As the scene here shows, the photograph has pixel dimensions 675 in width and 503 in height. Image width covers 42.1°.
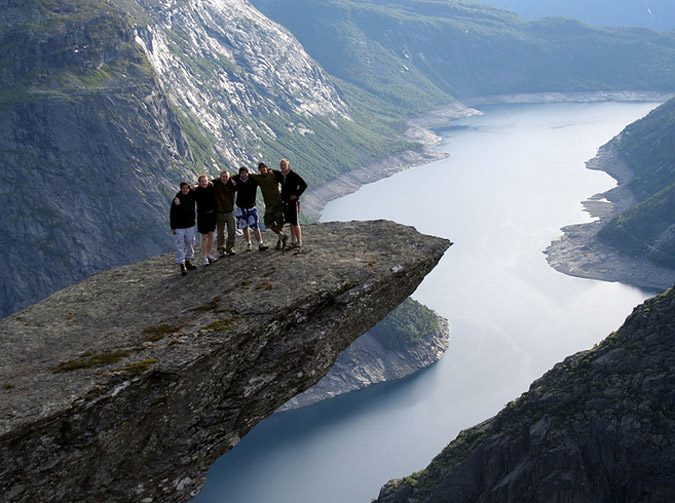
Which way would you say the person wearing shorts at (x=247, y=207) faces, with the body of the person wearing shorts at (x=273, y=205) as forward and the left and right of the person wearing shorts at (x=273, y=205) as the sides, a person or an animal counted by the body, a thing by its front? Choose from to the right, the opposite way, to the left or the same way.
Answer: the same way

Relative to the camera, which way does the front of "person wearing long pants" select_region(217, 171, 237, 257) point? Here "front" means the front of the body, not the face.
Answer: toward the camera

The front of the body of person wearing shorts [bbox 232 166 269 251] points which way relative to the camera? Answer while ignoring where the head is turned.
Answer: toward the camera

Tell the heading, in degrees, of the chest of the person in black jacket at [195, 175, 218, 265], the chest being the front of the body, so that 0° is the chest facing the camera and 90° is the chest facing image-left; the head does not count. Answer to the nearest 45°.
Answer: approximately 0°

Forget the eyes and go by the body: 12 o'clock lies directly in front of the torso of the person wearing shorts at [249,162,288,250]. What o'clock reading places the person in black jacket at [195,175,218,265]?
The person in black jacket is roughly at 3 o'clock from the person wearing shorts.

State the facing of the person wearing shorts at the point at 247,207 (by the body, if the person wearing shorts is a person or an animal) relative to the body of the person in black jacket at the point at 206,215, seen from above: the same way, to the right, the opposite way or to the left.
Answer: the same way

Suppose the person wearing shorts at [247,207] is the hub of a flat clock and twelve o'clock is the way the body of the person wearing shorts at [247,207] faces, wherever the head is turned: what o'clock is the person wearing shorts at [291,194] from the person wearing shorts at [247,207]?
the person wearing shorts at [291,194] is roughly at 10 o'clock from the person wearing shorts at [247,207].

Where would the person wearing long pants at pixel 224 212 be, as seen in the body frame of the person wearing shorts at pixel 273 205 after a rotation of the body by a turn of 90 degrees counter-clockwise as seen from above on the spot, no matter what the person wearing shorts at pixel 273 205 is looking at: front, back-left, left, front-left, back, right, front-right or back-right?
back

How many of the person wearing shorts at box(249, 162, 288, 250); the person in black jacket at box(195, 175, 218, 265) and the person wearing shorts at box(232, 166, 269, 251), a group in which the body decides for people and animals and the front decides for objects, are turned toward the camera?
3

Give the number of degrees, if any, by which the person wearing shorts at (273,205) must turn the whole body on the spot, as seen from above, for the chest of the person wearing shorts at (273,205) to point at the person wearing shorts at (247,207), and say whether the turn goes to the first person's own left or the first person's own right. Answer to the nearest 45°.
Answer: approximately 135° to the first person's own right

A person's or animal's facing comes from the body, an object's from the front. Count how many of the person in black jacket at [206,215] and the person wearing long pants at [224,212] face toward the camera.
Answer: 2

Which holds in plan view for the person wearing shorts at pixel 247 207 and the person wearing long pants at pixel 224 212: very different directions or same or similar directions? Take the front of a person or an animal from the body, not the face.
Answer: same or similar directions

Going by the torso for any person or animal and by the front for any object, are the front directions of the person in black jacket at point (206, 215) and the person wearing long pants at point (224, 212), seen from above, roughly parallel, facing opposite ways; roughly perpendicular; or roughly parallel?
roughly parallel

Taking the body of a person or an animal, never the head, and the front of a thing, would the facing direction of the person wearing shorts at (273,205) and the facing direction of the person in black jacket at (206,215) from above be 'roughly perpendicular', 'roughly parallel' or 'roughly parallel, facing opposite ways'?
roughly parallel

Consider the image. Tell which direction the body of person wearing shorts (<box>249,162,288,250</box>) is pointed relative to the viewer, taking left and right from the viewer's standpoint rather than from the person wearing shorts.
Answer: facing the viewer

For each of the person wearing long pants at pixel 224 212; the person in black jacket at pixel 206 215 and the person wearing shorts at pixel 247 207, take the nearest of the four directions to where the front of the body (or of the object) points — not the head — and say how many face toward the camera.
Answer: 3

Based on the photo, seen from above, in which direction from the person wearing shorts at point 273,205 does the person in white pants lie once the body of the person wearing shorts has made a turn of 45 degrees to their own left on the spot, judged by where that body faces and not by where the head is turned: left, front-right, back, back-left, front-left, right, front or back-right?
back-right
